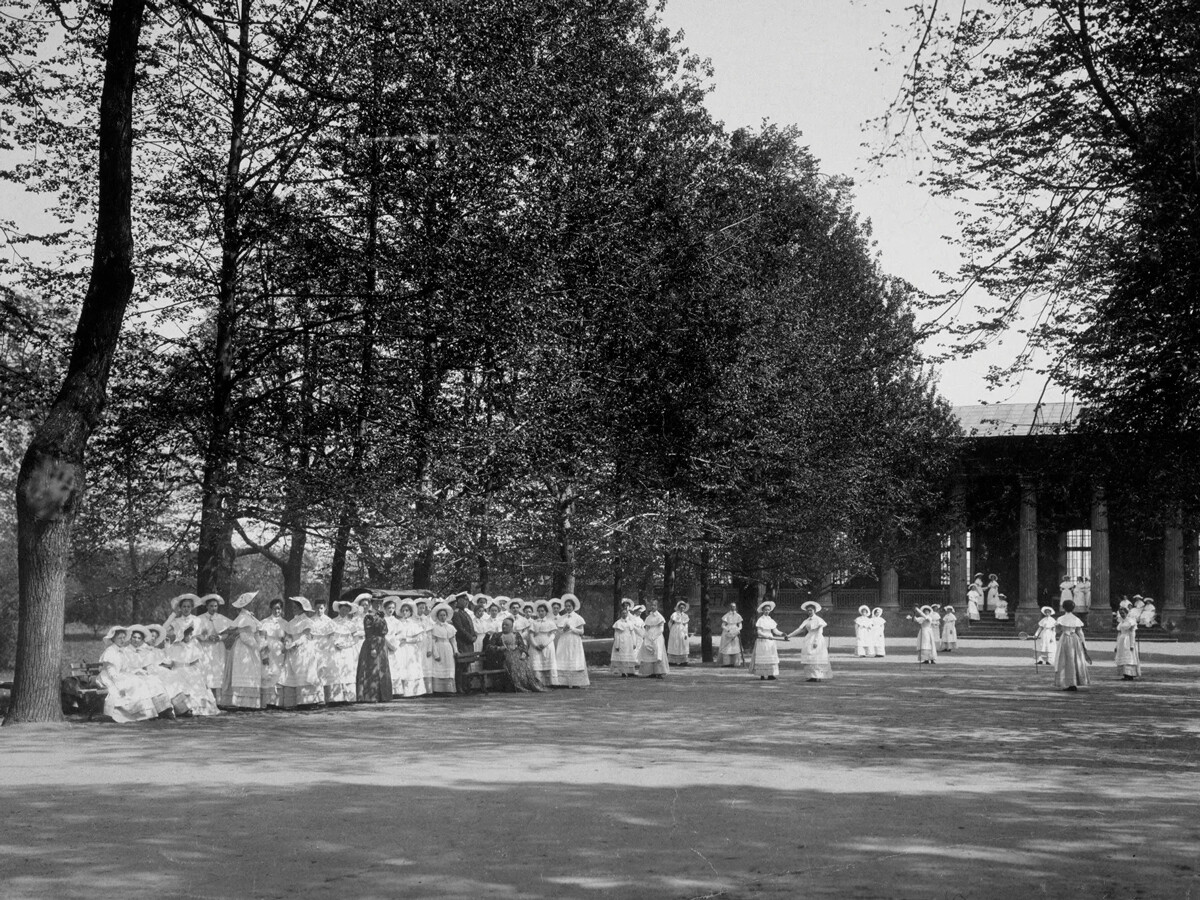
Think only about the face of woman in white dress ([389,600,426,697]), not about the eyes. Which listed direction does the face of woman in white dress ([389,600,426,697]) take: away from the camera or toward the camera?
toward the camera

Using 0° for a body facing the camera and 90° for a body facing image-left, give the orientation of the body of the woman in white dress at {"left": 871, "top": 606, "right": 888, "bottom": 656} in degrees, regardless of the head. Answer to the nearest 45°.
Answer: approximately 0°

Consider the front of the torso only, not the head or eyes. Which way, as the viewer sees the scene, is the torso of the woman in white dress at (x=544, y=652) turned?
toward the camera

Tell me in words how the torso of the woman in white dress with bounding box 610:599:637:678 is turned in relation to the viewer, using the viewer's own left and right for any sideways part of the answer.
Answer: facing the viewer

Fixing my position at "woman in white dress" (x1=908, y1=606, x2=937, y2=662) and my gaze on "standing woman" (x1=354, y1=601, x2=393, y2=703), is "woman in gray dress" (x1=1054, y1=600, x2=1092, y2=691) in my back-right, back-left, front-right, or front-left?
front-left

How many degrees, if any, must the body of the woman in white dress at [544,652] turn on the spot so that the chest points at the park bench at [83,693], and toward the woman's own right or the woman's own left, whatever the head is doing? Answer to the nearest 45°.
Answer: approximately 45° to the woman's own right

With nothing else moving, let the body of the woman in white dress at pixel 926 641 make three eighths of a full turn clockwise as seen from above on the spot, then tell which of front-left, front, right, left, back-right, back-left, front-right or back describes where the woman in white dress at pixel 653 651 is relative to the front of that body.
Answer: left

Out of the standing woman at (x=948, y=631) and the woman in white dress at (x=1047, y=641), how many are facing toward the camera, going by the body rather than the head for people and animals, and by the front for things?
2

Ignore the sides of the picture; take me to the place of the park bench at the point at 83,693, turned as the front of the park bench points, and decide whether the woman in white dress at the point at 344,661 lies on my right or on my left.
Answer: on my left

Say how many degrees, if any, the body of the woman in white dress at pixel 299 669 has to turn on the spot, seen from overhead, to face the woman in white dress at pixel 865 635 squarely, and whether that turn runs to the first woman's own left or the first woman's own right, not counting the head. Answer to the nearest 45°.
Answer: approximately 90° to the first woman's own left

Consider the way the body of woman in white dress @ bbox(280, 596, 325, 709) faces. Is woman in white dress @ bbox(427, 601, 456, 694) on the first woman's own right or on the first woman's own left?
on the first woman's own left

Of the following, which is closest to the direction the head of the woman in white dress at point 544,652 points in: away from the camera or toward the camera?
toward the camera

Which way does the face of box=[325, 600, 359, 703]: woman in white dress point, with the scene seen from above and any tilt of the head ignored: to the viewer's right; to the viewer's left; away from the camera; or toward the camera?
toward the camera

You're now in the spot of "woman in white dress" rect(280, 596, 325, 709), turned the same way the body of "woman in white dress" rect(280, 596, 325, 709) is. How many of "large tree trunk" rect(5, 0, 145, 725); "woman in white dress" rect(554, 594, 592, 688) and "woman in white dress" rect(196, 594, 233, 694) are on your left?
1

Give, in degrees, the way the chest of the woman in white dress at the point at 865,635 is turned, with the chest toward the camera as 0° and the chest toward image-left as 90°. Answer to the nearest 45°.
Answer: approximately 0°

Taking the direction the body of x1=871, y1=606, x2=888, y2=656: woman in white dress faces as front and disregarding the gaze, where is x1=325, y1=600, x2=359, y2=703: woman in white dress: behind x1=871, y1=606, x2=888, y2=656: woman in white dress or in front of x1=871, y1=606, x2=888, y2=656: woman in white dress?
in front
